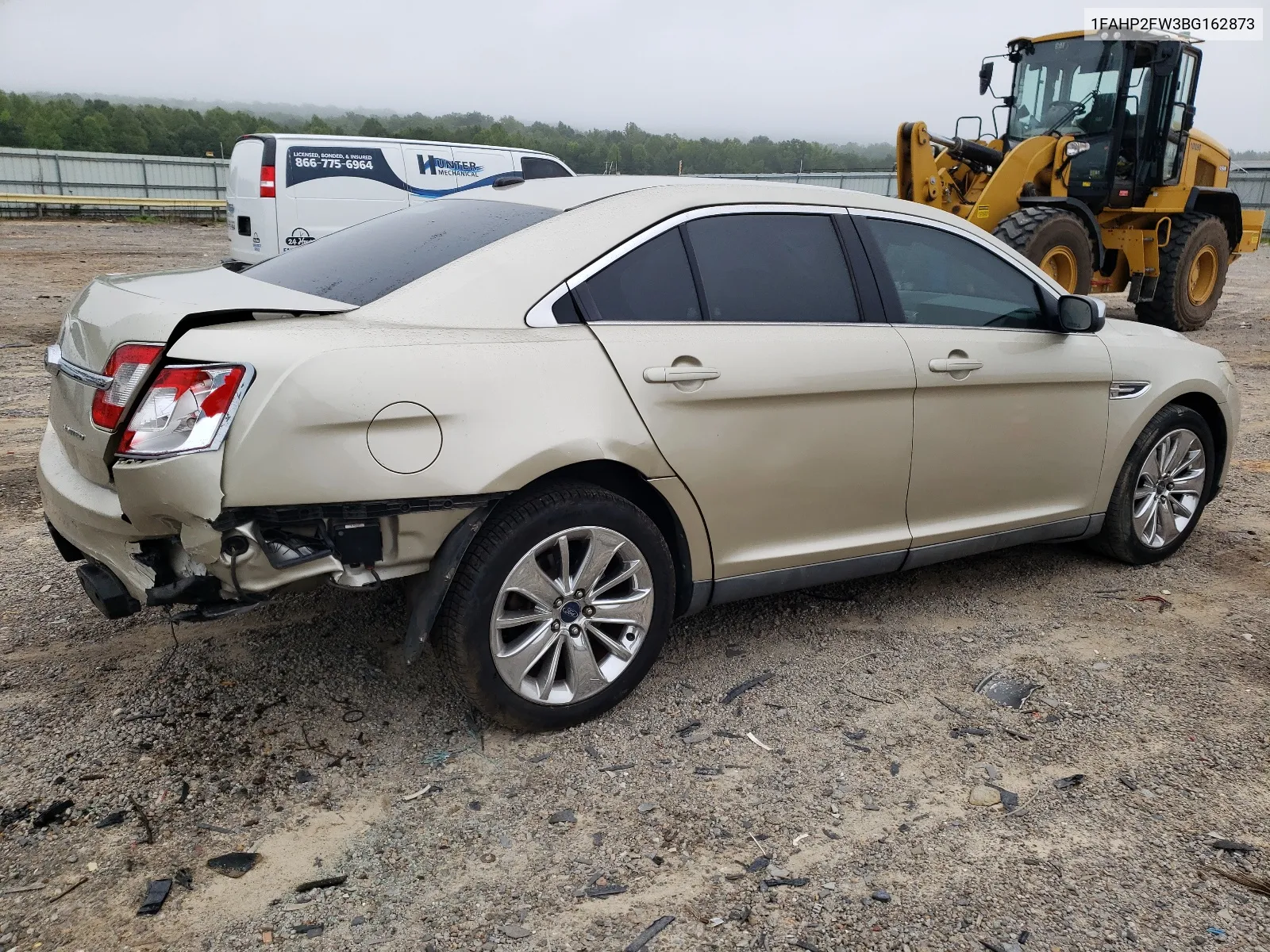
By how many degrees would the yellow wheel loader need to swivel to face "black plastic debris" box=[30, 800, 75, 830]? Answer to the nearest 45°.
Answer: approximately 45° to its left

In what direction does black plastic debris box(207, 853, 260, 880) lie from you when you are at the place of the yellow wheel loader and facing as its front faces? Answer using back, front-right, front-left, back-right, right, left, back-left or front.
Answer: front-left

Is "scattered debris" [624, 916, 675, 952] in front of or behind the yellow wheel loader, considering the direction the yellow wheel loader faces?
in front

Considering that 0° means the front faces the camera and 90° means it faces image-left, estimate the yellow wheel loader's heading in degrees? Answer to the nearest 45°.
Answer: approximately 45°

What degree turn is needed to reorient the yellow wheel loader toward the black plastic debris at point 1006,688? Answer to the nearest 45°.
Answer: approximately 45° to its left

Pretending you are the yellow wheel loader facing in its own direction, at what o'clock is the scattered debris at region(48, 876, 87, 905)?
The scattered debris is roughly at 11 o'clock from the yellow wheel loader.
